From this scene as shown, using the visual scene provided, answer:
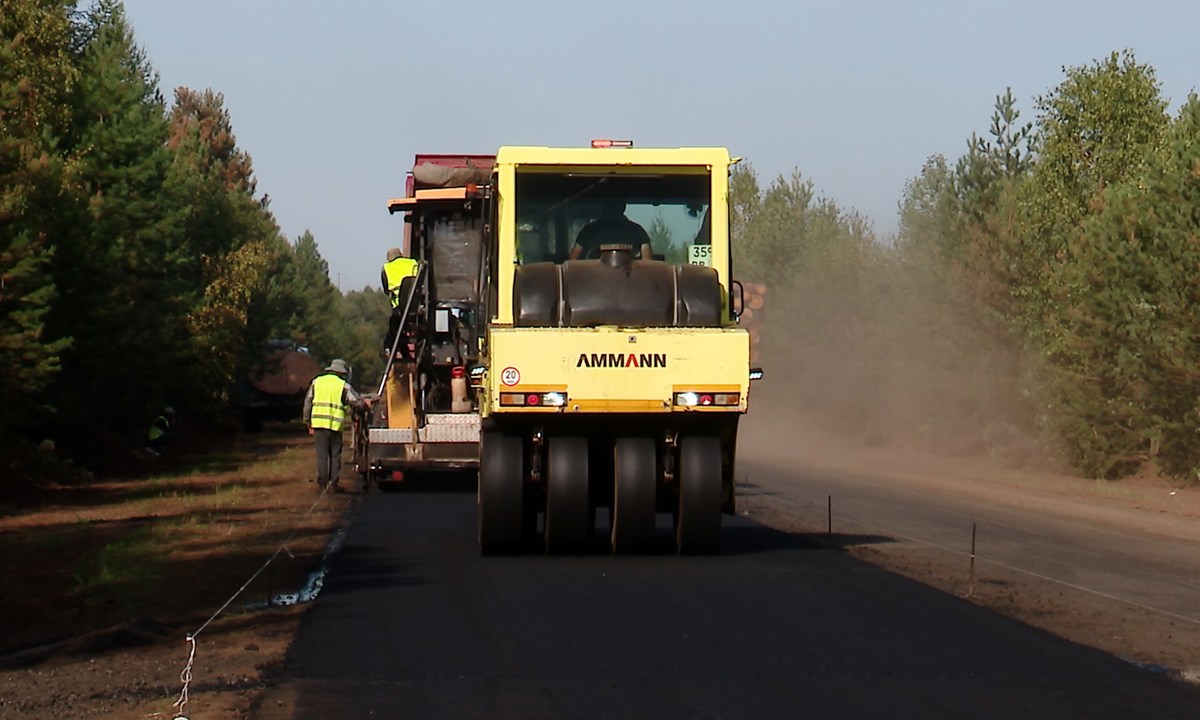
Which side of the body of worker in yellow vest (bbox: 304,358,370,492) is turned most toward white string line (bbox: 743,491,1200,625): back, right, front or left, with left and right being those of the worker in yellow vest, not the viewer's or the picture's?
right

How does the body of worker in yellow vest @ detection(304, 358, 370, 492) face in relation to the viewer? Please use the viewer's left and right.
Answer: facing away from the viewer and to the right of the viewer

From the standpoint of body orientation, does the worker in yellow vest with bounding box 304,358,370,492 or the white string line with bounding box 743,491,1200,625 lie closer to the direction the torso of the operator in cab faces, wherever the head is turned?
the worker in yellow vest

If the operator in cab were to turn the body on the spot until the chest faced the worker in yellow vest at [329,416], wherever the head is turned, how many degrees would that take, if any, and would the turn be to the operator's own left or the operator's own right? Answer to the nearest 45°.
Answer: approximately 45° to the operator's own left

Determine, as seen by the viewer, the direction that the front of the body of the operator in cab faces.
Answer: away from the camera
